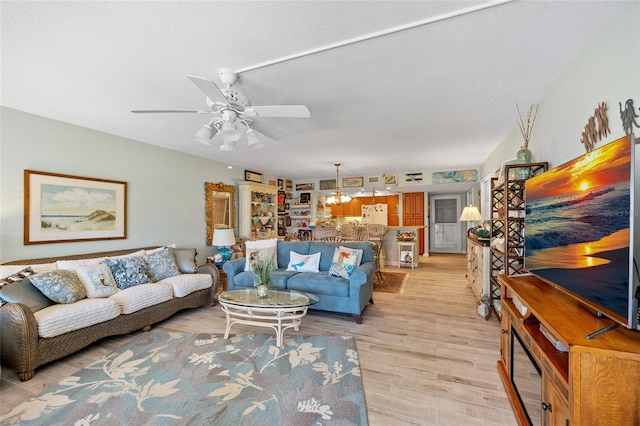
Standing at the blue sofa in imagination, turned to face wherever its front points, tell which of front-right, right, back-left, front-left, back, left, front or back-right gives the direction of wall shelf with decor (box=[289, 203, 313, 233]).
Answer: back-right

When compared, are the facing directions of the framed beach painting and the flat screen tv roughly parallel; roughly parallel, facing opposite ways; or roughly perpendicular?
roughly parallel, facing opposite ways

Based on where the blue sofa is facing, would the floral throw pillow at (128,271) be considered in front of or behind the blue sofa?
in front

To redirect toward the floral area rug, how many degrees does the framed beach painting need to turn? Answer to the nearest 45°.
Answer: approximately 45° to its right

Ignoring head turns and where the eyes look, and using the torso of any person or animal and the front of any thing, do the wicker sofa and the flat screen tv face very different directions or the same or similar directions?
very different directions

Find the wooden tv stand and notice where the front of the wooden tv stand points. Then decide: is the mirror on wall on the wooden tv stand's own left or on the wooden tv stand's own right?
on the wooden tv stand's own right

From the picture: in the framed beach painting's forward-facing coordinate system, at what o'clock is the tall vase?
The tall vase is roughly at 12 o'clock from the framed beach painting.

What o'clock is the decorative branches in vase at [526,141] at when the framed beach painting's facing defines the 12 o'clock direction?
The decorative branches in vase is roughly at 12 o'clock from the framed beach painting.

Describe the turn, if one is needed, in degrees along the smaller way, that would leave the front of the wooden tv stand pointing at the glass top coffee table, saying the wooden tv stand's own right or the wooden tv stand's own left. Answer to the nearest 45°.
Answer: approximately 45° to the wooden tv stand's own right

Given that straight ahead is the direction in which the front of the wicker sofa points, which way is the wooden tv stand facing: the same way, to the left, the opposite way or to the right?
the opposite way

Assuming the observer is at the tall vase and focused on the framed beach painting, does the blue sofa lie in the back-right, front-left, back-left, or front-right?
front-right

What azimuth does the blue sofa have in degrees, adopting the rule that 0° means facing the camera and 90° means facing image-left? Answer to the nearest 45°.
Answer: approximately 45°

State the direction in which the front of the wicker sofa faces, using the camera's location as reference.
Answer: facing the viewer and to the right of the viewer

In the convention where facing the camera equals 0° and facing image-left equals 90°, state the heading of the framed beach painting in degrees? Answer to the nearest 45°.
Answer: approximately 315°

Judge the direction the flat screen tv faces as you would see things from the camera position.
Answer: facing the viewer and to the left of the viewer
